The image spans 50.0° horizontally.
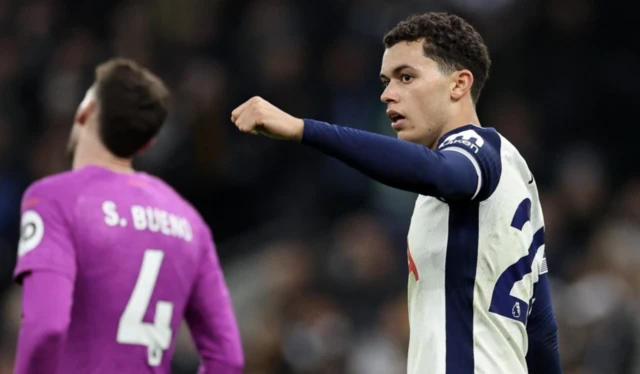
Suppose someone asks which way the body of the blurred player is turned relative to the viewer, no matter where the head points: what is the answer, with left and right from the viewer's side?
facing away from the viewer and to the left of the viewer

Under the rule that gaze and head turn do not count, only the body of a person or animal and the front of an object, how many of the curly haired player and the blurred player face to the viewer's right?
0

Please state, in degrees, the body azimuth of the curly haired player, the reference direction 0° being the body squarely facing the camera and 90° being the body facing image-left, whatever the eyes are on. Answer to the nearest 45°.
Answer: approximately 90°

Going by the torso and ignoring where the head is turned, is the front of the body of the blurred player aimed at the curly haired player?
no

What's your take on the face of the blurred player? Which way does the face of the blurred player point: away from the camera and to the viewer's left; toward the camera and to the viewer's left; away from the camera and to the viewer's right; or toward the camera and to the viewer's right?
away from the camera and to the viewer's left

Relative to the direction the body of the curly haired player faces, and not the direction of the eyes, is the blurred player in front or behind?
in front
